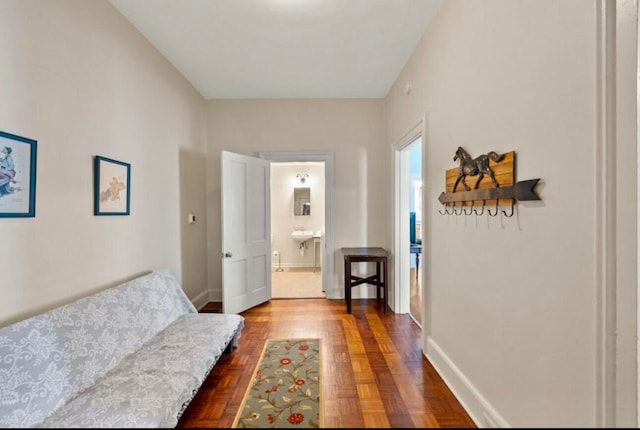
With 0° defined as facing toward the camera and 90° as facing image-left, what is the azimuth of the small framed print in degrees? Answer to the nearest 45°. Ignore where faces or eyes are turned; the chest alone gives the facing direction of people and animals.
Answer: approximately 315°

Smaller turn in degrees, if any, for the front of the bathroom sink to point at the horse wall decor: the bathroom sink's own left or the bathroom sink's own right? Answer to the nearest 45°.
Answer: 0° — it already faces it

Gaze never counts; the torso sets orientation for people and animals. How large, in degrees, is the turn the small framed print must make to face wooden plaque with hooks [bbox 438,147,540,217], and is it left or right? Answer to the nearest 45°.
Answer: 0° — it already faces it

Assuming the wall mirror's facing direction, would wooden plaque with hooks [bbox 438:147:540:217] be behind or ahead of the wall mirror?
ahead

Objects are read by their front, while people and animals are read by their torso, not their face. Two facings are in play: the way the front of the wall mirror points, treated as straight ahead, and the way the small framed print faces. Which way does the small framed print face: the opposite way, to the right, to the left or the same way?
to the left

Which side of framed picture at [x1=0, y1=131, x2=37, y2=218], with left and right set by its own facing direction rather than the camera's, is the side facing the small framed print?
left

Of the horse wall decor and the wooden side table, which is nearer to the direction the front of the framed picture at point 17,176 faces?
the horse wall decor

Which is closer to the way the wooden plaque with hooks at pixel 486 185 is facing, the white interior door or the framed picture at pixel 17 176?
the framed picture

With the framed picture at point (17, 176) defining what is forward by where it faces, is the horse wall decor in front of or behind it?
in front

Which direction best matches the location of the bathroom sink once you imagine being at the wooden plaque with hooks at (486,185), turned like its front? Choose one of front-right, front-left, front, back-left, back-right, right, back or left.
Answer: right

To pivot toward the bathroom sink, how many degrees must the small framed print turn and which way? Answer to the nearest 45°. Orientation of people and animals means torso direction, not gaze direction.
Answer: approximately 90° to its left

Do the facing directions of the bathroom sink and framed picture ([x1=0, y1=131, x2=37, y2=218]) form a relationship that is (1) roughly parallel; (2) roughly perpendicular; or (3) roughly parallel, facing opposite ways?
roughly perpendicular

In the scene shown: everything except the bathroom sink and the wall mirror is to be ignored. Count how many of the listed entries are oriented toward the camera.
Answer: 2
